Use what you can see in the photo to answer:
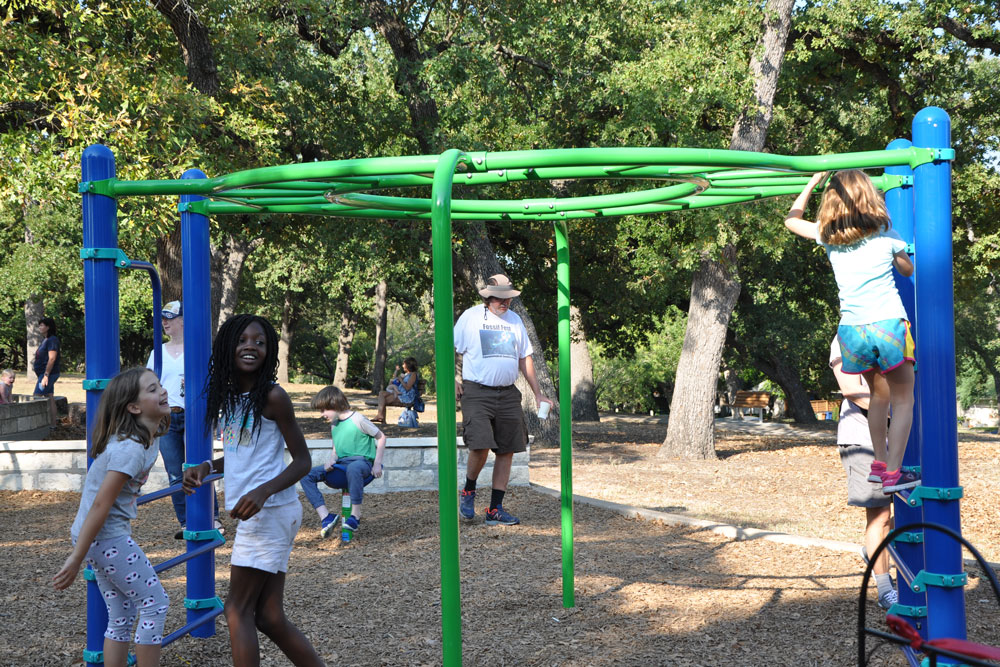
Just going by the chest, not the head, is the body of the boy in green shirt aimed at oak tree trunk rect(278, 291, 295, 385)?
no

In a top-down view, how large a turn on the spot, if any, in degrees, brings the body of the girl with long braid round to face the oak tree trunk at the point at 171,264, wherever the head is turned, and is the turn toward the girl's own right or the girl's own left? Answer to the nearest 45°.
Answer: approximately 135° to the girl's own right

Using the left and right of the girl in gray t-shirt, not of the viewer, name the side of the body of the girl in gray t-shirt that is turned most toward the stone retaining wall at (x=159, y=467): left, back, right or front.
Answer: left

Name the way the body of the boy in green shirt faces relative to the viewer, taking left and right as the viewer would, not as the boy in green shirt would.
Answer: facing the viewer and to the left of the viewer

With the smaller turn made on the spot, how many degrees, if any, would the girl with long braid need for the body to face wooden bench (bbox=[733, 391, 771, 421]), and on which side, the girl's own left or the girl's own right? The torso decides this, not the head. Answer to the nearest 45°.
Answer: approximately 180°

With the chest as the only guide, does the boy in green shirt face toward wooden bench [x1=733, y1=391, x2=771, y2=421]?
no

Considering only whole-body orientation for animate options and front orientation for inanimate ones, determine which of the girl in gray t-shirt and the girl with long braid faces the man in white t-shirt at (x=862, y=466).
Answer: the girl in gray t-shirt

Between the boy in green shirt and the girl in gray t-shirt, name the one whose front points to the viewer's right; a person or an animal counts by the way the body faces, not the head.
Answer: the girl in gray t-shirt

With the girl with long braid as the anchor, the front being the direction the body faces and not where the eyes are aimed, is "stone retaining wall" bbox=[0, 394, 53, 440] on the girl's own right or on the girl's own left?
on the girl's own right

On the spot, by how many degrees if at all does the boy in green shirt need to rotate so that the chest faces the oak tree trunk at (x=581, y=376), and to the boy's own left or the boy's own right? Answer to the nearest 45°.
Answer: approximately 135° to the boy's own right

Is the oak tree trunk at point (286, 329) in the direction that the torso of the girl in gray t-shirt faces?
no

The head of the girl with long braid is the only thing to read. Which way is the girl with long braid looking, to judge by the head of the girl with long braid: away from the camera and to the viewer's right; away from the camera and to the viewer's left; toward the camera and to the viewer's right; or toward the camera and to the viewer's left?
toward the camera and to the viewer's right

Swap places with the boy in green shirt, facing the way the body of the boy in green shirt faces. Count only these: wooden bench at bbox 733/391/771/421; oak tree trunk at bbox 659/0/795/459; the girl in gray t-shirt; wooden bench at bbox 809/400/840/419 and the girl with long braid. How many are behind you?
3

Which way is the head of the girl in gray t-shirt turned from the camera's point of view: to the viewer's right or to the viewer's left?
to the viewer's right

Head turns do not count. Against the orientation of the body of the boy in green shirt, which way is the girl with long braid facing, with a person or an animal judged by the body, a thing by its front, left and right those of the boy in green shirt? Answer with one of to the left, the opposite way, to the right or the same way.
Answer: the same way
